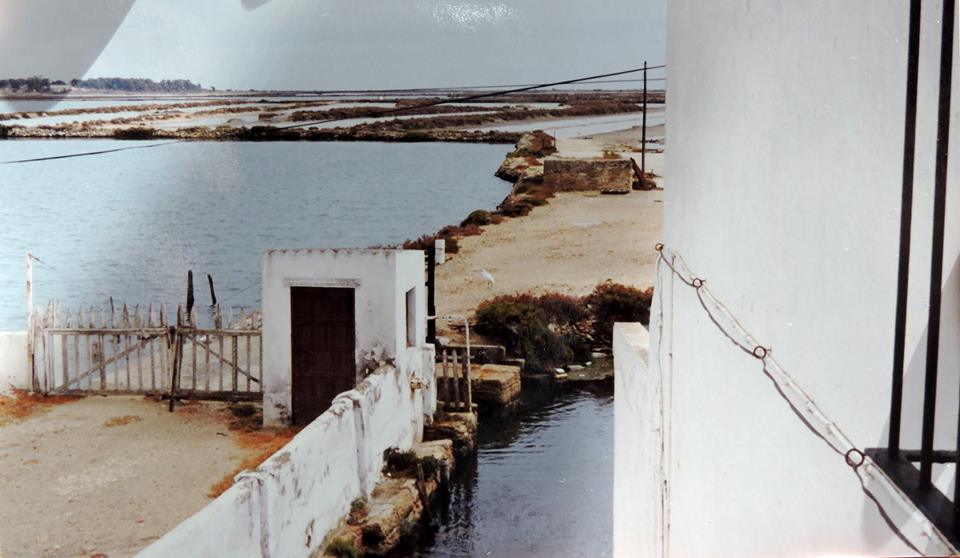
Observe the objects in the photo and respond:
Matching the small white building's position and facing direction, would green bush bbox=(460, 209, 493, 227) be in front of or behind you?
behind

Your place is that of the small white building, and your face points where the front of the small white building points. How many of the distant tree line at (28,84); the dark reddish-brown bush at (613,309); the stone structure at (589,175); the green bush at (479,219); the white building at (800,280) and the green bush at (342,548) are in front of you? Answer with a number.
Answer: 2

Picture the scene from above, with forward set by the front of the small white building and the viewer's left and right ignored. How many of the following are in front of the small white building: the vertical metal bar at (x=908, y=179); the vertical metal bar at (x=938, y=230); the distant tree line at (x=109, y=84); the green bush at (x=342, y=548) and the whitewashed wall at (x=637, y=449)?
4

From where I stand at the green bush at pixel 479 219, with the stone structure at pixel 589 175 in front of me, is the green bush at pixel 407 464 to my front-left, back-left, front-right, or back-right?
back-right

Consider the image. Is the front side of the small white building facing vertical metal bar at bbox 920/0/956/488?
yes

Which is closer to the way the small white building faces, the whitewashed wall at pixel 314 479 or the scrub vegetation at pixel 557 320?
the whitewashed wall

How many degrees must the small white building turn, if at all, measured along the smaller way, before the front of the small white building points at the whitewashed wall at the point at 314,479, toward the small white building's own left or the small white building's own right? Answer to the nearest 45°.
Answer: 0° — it already faces it

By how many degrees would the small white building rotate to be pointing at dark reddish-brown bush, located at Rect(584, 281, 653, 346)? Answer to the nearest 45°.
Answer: approximately 135° to its left

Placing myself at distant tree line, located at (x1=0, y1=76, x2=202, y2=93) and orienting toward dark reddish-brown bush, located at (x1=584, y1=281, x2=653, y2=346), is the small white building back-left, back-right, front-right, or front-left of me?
front-right

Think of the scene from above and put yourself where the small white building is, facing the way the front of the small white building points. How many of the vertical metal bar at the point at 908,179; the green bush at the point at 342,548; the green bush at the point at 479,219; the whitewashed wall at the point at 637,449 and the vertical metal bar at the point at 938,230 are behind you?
1

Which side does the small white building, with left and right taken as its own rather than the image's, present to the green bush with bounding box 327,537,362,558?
front

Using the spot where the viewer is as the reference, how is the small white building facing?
facing the viewer

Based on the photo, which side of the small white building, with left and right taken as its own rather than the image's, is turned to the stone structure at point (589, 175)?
back

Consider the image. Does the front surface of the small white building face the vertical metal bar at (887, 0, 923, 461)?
yes

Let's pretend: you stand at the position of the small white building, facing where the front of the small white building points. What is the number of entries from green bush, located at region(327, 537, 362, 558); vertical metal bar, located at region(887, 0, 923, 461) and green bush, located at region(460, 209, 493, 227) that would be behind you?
1

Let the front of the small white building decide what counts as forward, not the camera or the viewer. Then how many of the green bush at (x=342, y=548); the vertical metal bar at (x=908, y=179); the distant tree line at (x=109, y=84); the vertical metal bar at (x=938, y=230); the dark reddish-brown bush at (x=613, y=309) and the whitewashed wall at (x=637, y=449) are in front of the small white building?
4

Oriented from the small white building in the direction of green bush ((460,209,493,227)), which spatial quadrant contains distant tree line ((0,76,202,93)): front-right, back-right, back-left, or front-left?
front-left
